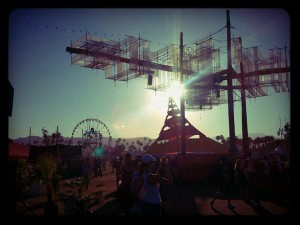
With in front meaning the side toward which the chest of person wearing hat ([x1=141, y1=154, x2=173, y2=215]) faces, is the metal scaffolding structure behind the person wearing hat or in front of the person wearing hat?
in front

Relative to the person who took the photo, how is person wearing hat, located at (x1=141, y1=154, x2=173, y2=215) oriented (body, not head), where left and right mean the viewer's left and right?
facing away from the viewer and to the right of the viewer
